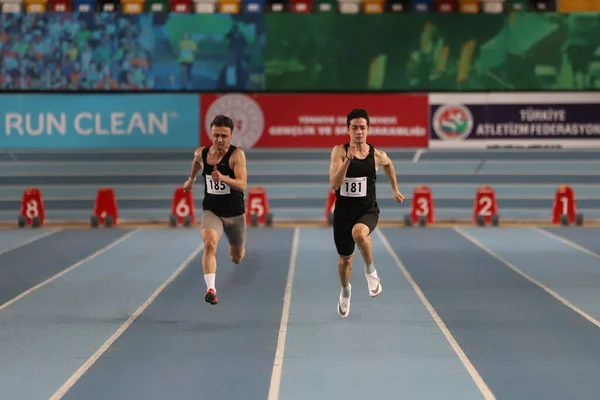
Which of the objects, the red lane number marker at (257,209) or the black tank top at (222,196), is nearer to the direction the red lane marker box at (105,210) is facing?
the black tank top

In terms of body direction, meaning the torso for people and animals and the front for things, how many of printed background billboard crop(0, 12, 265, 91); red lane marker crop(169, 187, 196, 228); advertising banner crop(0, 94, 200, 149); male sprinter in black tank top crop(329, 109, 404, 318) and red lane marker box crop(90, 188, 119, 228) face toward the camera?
5

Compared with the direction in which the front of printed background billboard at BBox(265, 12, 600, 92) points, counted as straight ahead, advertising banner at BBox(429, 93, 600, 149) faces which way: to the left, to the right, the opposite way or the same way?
the same way

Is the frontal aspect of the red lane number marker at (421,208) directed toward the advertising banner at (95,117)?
no

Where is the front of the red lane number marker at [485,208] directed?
toward the camera

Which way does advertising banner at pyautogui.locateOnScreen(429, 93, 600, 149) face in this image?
toward the camera

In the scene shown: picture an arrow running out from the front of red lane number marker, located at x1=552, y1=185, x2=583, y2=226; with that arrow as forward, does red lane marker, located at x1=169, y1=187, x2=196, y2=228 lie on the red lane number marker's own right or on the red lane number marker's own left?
on the red lane number marker's own right

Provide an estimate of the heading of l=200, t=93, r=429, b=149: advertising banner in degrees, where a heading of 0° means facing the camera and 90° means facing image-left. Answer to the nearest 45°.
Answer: approximately 0°

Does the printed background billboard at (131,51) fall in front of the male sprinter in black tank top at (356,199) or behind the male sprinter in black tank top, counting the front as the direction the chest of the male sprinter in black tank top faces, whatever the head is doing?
behind

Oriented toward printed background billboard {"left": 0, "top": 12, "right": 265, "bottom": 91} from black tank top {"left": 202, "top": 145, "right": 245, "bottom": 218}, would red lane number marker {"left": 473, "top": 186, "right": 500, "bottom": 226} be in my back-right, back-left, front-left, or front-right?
front-right

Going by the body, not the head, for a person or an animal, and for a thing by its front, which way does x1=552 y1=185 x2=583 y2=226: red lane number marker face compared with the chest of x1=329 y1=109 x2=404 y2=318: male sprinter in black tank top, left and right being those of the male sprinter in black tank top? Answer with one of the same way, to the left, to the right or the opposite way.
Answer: the same way

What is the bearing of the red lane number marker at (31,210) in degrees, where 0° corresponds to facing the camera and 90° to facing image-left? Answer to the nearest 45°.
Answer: approximately 0°

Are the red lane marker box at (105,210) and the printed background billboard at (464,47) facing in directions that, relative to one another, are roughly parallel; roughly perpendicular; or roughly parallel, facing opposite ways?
roughly parallel

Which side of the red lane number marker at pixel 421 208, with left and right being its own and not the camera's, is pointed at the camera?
front

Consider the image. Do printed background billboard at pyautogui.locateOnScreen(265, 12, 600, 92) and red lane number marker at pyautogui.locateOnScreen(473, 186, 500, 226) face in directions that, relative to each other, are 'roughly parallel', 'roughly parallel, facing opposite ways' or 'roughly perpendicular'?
roughly parallel

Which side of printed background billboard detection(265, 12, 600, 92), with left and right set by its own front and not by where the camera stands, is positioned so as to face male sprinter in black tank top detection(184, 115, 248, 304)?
front
